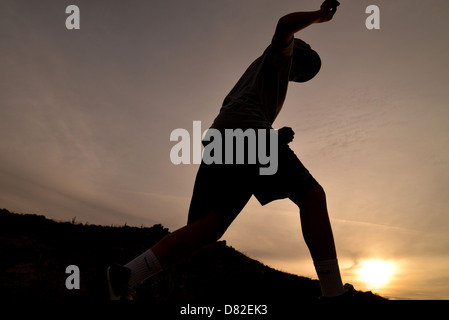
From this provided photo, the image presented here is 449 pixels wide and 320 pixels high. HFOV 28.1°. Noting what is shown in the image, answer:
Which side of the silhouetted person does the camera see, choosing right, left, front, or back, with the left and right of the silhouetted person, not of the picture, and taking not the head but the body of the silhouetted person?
right
